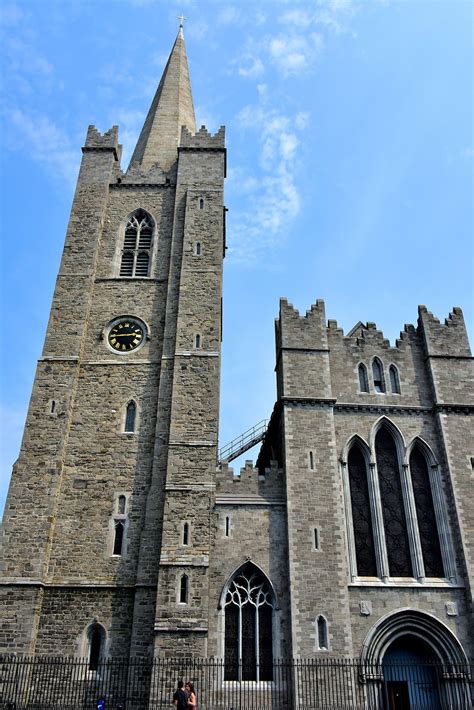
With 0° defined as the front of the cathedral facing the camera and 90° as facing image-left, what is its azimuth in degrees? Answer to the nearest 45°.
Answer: approximately 0°
